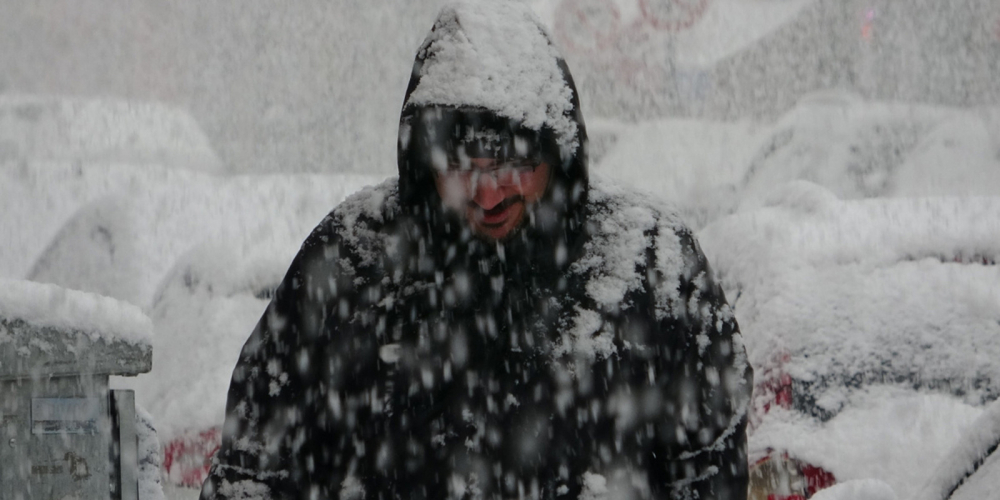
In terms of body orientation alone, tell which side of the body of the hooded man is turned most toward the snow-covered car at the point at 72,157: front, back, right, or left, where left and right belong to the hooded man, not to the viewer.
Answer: back

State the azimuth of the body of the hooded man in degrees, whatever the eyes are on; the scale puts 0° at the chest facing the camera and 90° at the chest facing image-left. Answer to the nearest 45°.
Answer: approximately 0°

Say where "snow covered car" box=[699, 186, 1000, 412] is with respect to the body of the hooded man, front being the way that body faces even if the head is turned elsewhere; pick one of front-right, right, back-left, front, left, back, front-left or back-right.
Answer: back-left

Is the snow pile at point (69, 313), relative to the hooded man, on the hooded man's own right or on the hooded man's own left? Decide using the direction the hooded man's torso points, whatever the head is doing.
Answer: on the hooded man's own right

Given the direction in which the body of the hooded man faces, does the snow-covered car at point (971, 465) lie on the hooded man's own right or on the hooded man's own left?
on the hooded man's own left

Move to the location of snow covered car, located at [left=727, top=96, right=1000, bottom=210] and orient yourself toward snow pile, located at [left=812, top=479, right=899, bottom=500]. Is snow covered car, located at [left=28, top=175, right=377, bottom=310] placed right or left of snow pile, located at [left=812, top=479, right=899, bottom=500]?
right

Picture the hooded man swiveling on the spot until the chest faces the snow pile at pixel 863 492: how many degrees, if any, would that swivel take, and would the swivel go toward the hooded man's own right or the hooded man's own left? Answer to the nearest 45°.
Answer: approximately 90° to the hooded man's own left

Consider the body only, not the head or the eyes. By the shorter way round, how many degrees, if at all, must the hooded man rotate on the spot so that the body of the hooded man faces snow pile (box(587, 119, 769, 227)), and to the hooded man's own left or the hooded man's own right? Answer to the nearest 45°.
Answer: approximately 180°

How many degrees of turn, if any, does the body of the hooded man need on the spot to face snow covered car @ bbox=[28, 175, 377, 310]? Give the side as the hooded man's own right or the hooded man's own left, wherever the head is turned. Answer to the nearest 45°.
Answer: approximately 180°

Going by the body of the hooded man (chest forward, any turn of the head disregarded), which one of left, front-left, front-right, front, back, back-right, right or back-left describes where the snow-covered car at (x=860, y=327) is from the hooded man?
back-left

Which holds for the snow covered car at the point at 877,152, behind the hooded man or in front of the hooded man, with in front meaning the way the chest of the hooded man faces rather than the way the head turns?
behind
